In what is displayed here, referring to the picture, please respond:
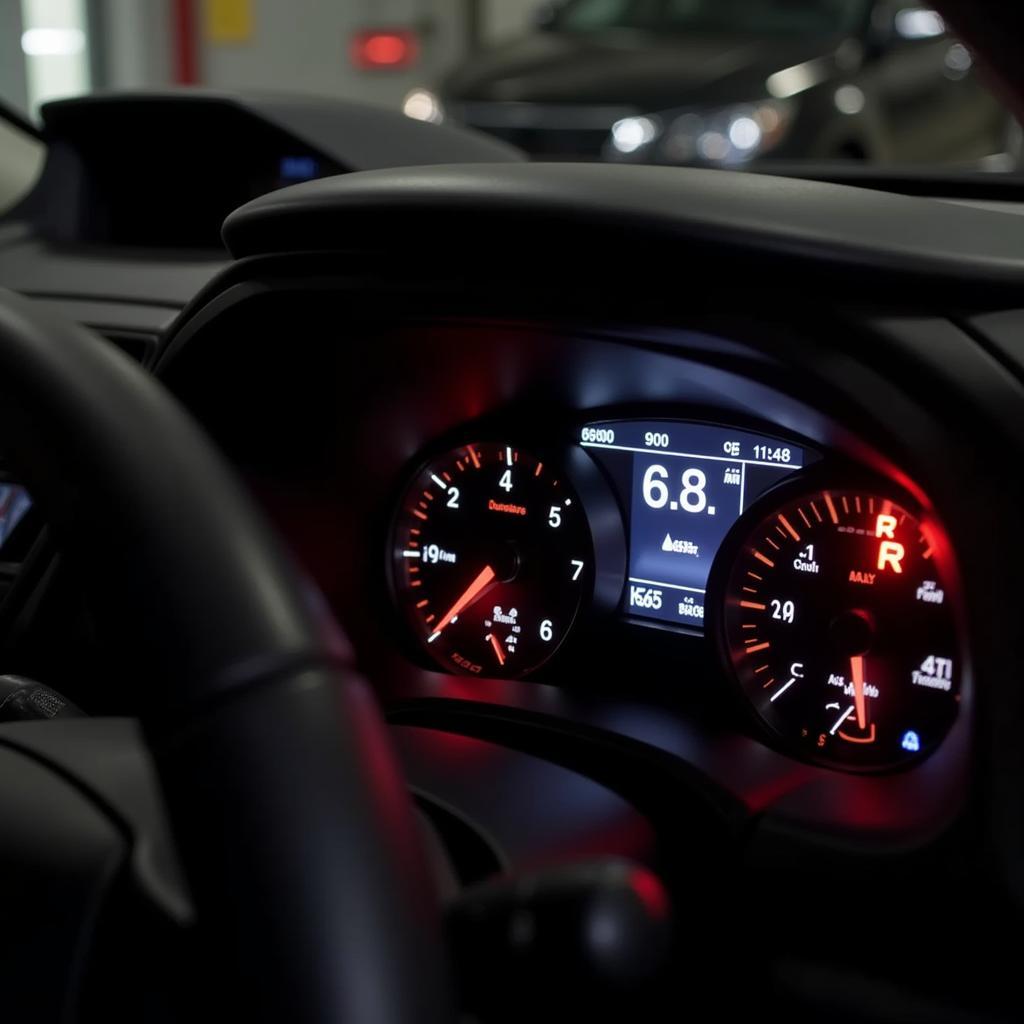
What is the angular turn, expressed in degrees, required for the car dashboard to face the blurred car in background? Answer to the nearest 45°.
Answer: approximately 135° to its right

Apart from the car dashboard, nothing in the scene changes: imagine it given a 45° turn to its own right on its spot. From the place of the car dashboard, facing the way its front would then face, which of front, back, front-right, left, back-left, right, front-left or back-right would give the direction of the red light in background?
right

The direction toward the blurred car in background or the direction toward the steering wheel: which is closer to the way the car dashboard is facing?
the steering wheel

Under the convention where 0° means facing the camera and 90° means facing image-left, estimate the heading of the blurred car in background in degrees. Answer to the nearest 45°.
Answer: approximately 45°

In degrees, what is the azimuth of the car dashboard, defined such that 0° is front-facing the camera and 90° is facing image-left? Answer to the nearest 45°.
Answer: approximately 45°

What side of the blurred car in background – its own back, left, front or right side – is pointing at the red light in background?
right

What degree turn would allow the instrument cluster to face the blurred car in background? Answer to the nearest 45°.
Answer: approximately 135° to its right

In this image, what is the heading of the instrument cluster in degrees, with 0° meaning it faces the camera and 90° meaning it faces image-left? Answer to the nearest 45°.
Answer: approximately 45°
